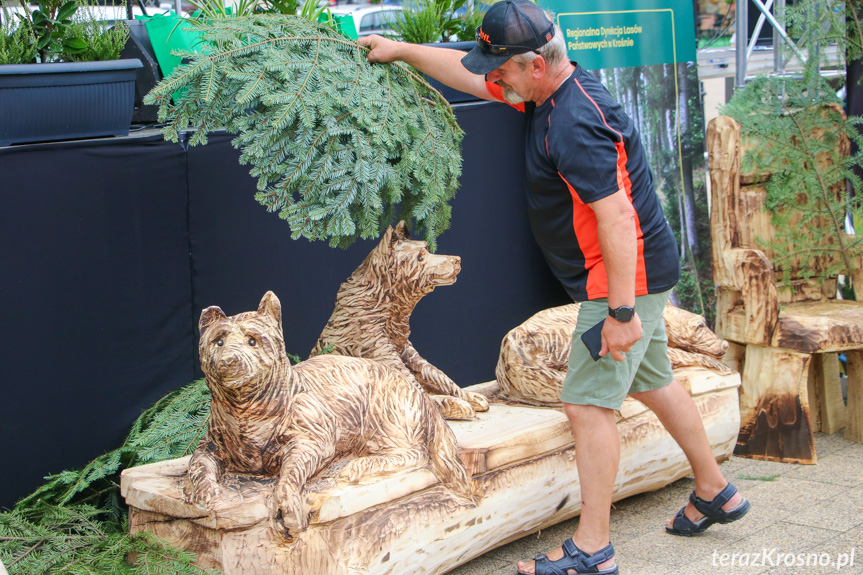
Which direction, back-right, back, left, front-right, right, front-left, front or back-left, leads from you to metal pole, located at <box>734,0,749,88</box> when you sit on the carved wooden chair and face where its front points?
back-left

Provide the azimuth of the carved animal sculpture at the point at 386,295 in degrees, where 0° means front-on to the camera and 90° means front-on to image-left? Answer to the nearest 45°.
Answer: approximately 270°

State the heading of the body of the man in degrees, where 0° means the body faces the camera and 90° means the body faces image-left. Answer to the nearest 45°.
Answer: approximately 90°

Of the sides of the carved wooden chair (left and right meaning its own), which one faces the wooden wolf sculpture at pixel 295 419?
right

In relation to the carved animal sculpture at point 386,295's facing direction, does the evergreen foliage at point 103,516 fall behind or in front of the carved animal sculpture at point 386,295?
behind

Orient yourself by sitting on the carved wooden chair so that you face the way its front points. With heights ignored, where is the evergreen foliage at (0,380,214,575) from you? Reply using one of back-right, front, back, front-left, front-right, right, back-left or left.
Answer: right

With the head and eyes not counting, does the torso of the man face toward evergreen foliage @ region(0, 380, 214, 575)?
yes

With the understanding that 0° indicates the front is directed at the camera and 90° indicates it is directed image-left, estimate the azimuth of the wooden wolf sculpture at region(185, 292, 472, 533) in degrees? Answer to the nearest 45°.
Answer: approximately 45°

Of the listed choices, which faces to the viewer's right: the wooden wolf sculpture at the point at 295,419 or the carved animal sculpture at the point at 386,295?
the carved animal sculpture

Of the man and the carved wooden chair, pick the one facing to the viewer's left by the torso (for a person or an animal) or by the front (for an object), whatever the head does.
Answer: the man

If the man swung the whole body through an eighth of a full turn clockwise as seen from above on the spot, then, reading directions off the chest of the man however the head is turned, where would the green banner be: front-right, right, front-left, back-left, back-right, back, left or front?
front-right

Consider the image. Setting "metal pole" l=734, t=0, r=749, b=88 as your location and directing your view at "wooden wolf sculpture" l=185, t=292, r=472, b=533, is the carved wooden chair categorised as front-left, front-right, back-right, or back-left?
front-left

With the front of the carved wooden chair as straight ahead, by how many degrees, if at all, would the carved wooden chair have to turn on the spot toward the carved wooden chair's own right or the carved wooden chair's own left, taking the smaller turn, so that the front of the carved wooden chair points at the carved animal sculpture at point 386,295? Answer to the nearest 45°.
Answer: approximately 90° to the carved wooden chair's own right

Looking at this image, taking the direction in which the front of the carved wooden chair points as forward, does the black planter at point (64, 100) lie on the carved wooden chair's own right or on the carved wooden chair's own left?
on the carved wooden chair's own right

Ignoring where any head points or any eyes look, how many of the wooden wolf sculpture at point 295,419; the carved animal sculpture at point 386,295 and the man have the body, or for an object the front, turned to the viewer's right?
1
